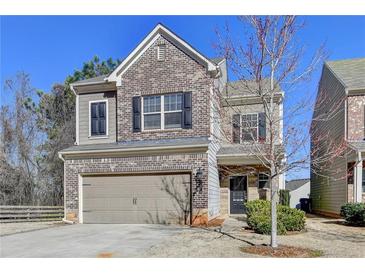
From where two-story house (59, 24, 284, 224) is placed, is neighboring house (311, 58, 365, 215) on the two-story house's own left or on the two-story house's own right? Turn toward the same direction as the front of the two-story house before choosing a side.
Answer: on the two-story house's own left

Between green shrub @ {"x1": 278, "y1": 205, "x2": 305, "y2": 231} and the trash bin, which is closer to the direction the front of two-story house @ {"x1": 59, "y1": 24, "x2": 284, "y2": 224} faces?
the green shrub

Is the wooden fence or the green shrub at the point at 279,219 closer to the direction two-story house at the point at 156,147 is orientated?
the green shrub

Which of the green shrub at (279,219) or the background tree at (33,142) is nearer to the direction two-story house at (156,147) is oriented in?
the green shrub

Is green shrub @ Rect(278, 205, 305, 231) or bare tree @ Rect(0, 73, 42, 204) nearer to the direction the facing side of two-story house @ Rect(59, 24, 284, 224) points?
the green shrub

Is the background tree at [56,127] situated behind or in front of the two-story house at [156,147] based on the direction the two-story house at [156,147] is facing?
behind

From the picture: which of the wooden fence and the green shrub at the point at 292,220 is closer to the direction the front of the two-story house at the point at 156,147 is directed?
the green shrub

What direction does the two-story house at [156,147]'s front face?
toward the camera
